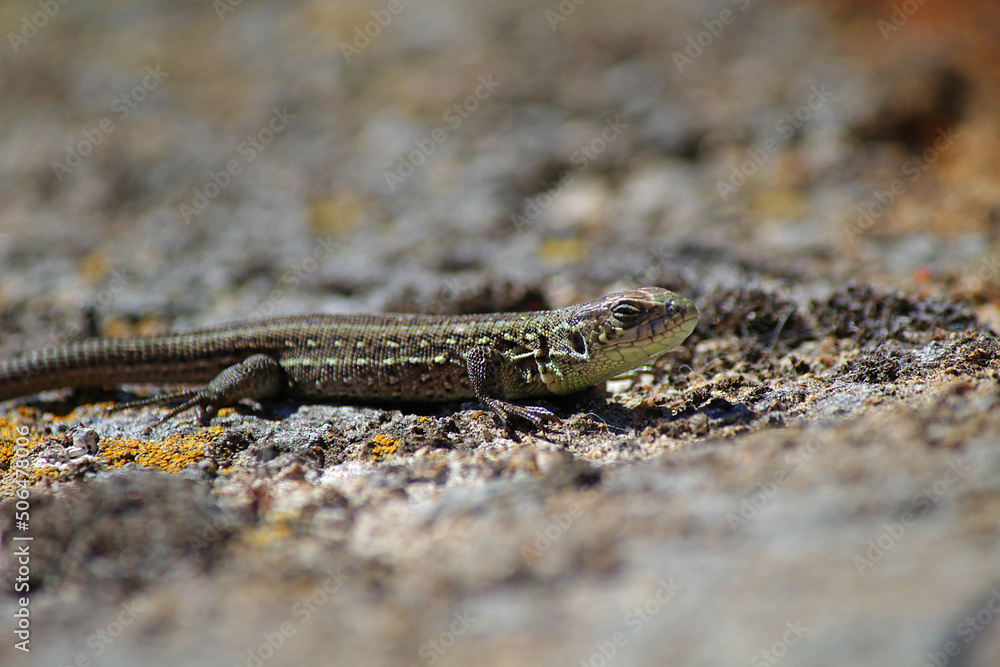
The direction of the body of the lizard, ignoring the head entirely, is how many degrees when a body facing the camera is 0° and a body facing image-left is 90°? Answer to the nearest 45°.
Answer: approximately 270°

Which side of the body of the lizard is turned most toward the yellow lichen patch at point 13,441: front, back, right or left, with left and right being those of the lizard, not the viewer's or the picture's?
back
